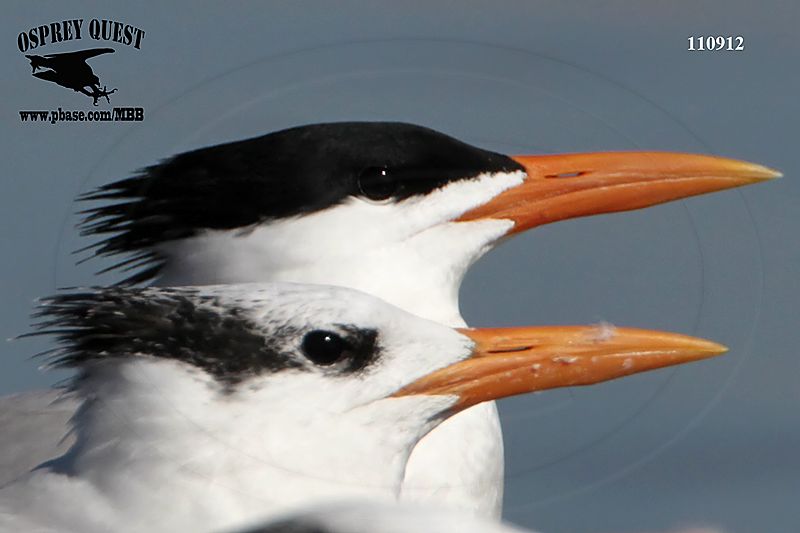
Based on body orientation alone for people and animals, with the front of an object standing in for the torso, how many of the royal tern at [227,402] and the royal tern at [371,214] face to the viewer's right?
2

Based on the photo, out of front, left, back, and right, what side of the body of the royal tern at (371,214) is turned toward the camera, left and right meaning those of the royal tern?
right

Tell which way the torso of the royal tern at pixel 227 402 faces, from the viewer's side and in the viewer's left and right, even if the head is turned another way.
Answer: facing to the right of the viewer

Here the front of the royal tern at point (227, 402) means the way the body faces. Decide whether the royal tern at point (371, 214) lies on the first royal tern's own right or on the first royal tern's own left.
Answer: on the first royal tern's own left

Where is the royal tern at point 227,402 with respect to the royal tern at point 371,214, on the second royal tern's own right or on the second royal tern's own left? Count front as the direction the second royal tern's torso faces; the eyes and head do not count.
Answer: on the second royal tern's own right
